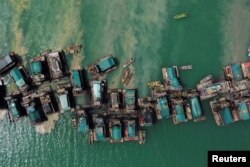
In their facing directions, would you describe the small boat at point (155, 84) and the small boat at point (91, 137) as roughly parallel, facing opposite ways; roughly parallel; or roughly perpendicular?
roughly perpendicular
